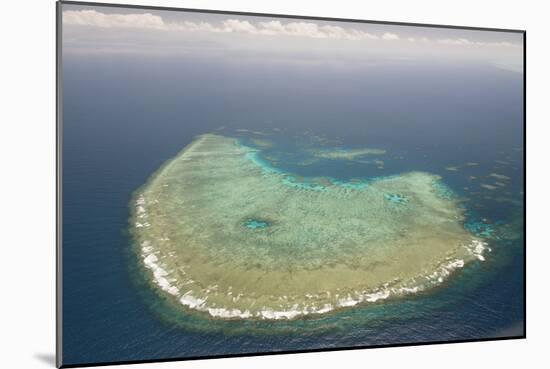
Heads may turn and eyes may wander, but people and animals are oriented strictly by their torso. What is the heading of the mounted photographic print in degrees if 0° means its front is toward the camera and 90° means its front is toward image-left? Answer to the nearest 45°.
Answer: approximately 315°
